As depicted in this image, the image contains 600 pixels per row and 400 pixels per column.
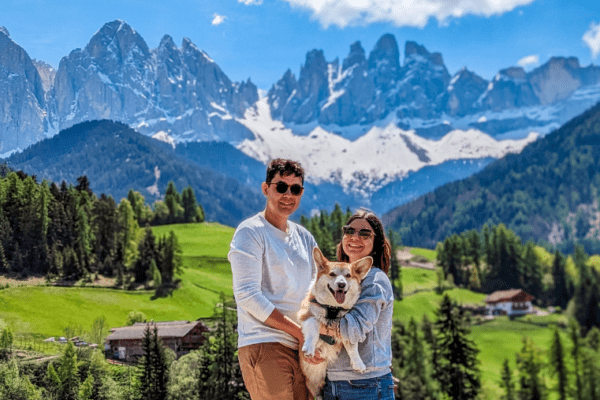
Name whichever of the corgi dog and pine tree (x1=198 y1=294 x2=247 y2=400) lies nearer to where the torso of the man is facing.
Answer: the corgi dog

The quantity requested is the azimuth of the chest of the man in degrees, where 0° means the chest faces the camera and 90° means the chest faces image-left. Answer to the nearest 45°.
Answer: approximately 315°

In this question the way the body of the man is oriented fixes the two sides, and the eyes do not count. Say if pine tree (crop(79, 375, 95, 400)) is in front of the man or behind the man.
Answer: behind

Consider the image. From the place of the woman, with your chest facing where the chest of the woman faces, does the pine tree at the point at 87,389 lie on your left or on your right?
on your right

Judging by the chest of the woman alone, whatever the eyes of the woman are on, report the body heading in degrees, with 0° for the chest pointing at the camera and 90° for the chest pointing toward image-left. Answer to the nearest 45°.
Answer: approximately 45°

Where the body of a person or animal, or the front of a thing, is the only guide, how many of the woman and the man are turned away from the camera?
0

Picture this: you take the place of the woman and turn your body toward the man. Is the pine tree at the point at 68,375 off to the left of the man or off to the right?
right

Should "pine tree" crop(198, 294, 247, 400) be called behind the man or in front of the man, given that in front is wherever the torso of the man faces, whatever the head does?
behind

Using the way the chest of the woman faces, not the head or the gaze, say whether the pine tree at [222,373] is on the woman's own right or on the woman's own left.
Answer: on the woman's own right
